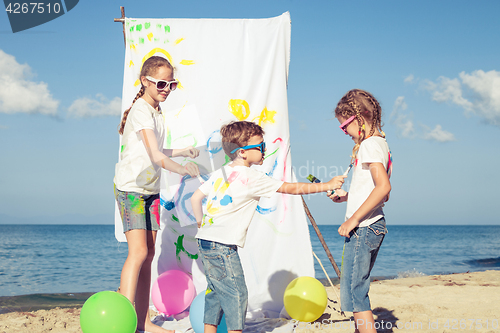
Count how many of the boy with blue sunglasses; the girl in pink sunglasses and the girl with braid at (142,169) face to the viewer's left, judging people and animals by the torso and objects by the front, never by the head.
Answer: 1

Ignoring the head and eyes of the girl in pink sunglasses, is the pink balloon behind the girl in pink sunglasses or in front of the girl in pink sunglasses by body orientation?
in front

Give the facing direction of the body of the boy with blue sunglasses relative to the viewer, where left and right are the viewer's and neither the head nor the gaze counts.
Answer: facing away from the viewer and to the right of the viewer

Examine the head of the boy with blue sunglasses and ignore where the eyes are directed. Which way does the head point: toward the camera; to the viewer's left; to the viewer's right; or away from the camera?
to the viewer's right

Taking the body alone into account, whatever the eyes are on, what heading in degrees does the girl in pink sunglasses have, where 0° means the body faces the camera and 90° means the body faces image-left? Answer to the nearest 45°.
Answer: approximately 90°

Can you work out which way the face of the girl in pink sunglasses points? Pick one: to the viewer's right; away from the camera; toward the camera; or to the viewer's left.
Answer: to the viewer's left

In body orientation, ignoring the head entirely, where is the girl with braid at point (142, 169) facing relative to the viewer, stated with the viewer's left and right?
facing to the right of the viewer

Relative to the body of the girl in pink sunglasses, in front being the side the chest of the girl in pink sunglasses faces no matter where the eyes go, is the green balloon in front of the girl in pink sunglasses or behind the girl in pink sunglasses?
in front
